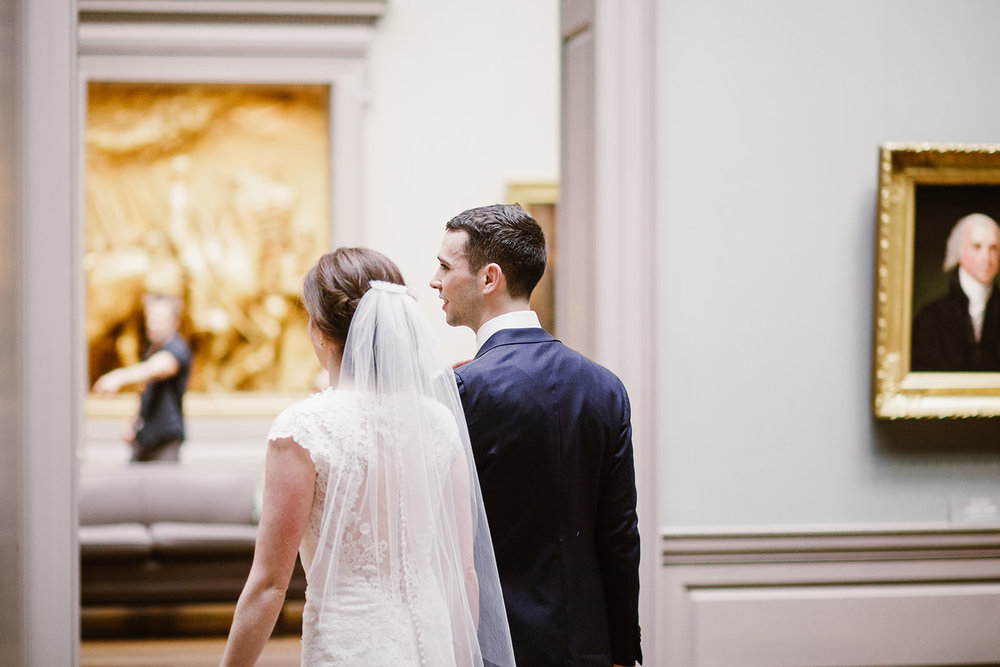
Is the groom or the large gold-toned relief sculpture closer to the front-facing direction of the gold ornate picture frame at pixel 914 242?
the groom

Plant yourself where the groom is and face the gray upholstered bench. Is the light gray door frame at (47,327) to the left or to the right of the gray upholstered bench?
left

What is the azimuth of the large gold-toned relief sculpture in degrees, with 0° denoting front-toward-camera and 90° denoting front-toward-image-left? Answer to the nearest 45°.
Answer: approximately 0°

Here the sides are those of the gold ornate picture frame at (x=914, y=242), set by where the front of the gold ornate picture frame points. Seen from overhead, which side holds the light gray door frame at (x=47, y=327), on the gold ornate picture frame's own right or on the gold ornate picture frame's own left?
on the gold ornate picture frame's own right

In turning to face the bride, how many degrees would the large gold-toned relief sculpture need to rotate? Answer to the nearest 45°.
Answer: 0° — it already faces them

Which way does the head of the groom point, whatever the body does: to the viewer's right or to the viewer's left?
to the viewer's left

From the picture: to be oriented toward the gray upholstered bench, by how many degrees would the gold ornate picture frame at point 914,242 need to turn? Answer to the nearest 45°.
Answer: approximately 90° to its right

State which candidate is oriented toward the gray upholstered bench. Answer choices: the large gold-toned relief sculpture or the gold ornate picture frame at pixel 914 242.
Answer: the large gold-toned relief sculpture

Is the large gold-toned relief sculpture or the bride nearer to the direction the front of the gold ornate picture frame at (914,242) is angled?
the bride

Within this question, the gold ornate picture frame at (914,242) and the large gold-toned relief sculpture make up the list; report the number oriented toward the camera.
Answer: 2

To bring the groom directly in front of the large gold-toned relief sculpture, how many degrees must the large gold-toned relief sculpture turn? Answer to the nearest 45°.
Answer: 0° — it already faces them

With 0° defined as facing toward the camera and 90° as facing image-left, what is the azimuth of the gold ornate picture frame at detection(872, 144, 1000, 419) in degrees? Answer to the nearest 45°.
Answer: approximately 0°

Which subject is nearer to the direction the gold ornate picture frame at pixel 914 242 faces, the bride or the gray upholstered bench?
the bride
